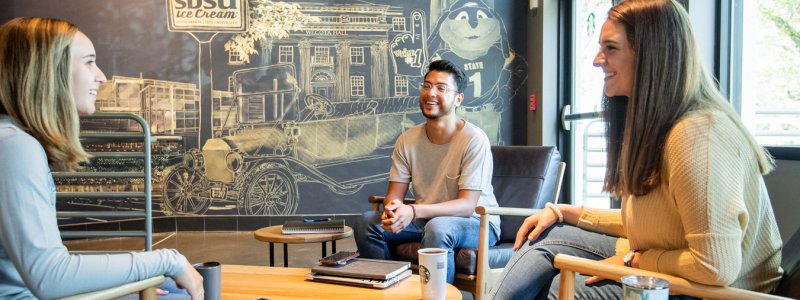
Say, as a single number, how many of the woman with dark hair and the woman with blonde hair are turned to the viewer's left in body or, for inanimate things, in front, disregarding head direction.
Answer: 1

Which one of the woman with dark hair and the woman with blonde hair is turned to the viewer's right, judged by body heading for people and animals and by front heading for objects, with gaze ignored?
the woman with blonde hair

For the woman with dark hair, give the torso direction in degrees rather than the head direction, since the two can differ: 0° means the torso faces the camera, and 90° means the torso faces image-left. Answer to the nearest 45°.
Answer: approximately 90°

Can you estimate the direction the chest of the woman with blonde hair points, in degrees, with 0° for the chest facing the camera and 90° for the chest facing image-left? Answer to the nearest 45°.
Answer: approximately 270°

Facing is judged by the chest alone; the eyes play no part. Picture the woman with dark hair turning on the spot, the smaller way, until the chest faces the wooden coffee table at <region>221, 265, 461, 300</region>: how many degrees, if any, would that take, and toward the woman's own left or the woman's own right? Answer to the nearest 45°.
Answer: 0° — they already face it

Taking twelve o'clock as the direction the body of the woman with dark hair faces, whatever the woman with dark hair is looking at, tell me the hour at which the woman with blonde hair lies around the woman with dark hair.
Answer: The woman with blonde hair is roughly at 11 o'clock from the woman with dark hair.
